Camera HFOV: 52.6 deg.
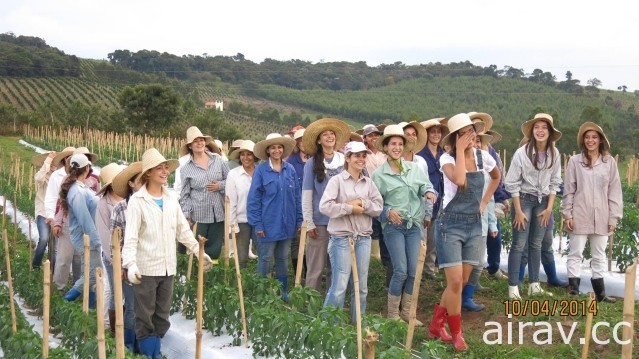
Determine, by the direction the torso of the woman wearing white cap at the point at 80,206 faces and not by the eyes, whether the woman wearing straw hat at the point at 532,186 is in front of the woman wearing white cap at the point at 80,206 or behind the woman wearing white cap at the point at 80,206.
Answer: in front

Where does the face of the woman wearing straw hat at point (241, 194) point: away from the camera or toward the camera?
toward the camera

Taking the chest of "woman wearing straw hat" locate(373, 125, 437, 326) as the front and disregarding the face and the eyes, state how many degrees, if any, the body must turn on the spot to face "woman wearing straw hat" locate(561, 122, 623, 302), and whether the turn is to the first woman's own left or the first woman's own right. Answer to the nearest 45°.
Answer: approximately 135° to the first woman's own left

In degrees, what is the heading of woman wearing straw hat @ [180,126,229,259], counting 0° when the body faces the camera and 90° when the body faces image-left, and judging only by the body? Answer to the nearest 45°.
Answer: approximately 0°

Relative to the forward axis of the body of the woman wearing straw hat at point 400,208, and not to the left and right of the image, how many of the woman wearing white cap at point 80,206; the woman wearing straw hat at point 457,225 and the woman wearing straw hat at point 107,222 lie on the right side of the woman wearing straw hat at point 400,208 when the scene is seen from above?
2

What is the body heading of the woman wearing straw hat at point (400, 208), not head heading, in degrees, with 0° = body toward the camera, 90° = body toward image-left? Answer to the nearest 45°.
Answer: approximately 0°

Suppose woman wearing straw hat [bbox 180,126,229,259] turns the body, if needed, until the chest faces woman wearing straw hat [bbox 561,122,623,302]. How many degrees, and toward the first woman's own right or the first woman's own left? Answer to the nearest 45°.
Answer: approximately 45° to the first woman's own left

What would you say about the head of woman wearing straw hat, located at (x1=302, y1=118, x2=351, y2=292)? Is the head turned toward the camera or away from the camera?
toward the camera

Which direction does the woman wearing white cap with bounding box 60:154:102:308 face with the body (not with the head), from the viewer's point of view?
to the viewer's right

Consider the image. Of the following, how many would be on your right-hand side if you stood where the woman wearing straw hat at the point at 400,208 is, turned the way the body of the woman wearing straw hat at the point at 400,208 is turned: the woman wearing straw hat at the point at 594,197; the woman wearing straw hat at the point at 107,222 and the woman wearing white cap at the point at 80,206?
2

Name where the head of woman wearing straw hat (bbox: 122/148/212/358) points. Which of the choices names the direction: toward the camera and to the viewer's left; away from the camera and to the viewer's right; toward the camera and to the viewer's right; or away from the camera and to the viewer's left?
toward the camera and to the viewer's right

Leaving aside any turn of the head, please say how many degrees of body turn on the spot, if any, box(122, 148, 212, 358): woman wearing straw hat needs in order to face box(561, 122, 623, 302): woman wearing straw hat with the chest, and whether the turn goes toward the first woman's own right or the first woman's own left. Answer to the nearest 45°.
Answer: approximately 45° to the first woman's own left

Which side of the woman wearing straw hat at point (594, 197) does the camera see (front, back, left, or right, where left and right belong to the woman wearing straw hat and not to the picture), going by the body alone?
front

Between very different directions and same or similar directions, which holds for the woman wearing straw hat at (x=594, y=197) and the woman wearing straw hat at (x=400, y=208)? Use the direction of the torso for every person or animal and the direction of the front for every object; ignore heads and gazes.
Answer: same or similar directions
